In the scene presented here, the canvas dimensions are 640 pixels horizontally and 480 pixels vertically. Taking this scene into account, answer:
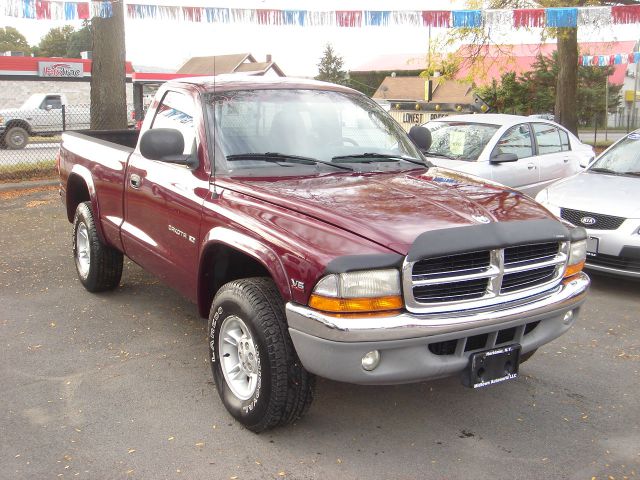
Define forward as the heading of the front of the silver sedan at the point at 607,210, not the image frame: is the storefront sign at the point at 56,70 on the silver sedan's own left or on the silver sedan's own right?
on the silver sedan's own right

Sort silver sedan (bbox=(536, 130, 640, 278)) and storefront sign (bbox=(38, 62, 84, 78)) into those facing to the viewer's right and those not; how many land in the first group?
0

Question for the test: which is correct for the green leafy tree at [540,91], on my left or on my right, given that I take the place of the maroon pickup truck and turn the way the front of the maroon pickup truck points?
on my left

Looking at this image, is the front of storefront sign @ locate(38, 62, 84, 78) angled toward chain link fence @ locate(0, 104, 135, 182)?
yes

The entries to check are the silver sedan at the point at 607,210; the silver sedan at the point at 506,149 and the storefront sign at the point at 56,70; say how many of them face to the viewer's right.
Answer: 0

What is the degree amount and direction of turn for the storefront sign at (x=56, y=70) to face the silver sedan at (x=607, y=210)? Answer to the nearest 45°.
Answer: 0° — it already faces it

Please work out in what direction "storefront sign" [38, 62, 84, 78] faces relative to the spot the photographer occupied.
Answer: facing the viewer

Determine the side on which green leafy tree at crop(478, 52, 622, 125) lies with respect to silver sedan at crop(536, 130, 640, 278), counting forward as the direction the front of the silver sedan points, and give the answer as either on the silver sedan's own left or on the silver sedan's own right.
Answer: on the silver sedan's own right

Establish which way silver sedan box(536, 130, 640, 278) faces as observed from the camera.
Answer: facing the viewer and to the left of the viewer

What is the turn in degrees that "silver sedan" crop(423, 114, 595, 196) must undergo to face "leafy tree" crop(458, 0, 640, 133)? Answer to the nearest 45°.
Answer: approximately 135° to its right

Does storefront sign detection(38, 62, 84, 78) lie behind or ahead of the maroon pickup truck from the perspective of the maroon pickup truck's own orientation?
behind

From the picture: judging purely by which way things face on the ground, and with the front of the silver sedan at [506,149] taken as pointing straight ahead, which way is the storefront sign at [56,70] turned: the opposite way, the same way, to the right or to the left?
to the left

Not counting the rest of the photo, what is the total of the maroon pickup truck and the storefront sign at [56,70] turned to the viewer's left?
0

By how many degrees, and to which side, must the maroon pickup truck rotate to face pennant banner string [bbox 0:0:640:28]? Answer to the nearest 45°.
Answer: approximately 135° to its left

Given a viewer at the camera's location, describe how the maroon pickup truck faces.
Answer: facing the viewer and to the right of the viewer

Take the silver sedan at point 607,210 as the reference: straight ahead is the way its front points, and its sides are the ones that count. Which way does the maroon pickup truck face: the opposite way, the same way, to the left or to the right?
to the left
